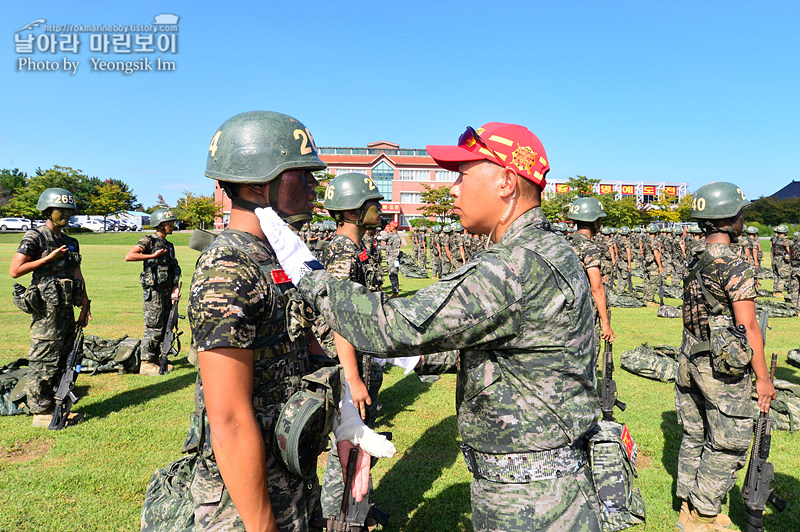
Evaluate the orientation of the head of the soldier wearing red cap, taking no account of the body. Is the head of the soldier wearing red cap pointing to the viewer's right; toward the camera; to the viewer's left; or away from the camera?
to the viewer's left

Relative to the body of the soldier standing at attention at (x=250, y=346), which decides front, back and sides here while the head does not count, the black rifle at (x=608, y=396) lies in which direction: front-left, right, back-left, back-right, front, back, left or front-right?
front-left

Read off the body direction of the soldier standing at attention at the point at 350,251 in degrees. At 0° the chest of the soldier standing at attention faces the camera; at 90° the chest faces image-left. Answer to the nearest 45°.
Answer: approximately 270°

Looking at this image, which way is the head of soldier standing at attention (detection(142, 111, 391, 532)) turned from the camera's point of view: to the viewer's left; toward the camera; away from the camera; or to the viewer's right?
to the viewer's right

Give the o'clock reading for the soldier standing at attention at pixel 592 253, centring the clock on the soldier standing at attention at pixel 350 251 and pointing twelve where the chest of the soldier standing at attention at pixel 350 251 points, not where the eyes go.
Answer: the soldier standing at attention at pixel 592 253 is roughly at 11 o'clock from the soldier standing at attention at pixel 350 251.

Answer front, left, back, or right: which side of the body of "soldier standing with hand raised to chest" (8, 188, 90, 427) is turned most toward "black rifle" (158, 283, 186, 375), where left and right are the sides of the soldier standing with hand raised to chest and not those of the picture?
left

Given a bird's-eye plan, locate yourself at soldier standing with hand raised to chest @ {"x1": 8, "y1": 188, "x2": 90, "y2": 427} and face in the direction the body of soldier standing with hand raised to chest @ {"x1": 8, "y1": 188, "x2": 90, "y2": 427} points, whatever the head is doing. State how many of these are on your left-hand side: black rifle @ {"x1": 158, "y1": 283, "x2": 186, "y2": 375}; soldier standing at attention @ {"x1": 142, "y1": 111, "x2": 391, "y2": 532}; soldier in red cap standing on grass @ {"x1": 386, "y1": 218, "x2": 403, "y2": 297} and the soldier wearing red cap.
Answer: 2

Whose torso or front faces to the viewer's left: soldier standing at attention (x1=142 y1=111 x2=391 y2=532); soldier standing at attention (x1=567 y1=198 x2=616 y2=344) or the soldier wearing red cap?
the soldier wearing red cap

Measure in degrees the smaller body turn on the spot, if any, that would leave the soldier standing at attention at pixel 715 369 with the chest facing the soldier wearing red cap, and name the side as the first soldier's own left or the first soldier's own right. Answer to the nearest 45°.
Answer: approximately 135° to the first soldier's own right

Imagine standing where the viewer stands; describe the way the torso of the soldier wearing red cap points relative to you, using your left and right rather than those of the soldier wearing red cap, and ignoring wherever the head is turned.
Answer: facing to the left of the viewer
